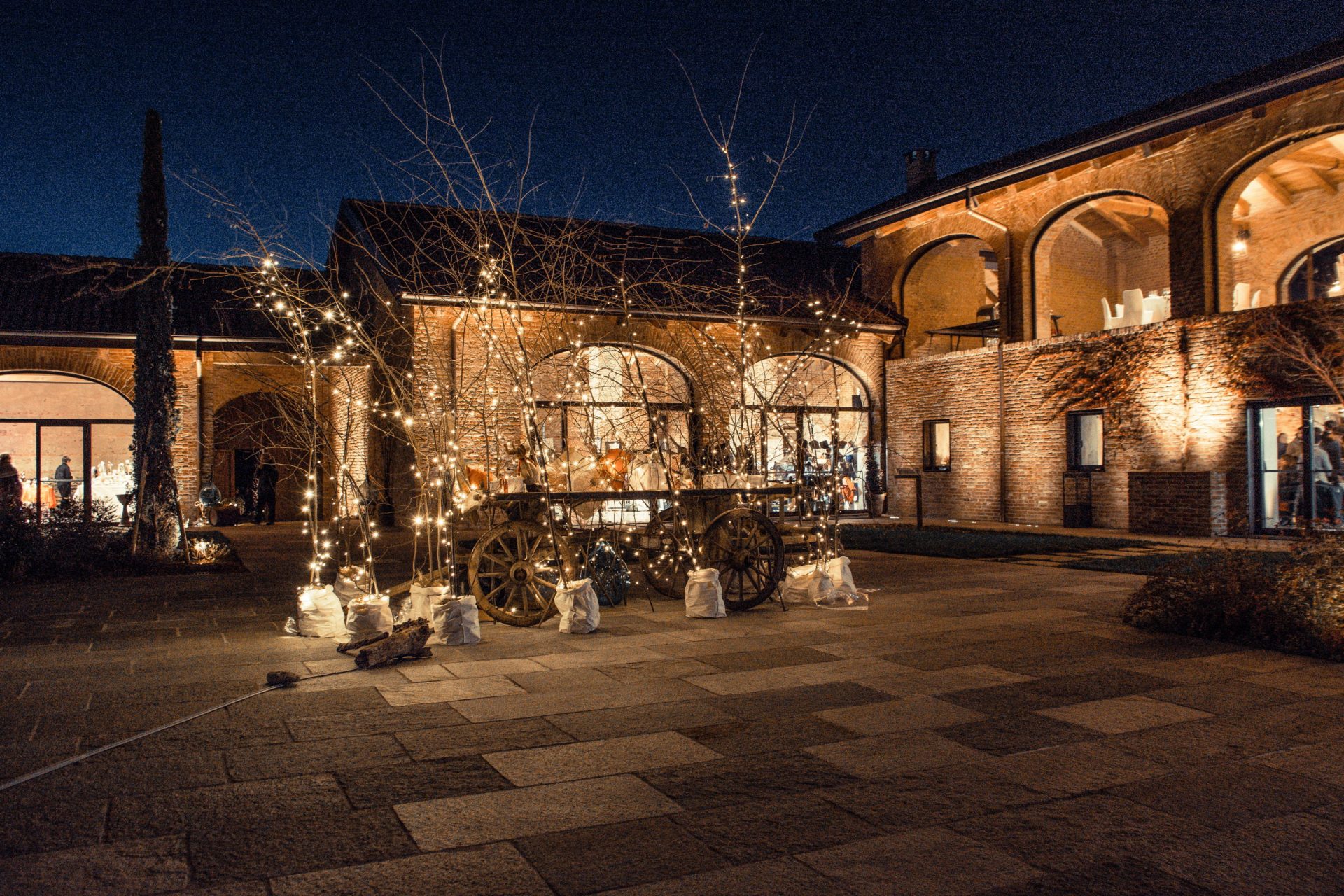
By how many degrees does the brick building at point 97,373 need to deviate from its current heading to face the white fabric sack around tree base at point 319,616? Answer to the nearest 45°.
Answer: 0° — it already faces it

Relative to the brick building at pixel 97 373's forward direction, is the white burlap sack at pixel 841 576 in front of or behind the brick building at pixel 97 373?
in front

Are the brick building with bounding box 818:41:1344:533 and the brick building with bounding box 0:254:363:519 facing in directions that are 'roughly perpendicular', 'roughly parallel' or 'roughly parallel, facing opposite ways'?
roughly perpendicular

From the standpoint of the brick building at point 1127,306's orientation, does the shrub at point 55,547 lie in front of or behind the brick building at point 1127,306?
in front

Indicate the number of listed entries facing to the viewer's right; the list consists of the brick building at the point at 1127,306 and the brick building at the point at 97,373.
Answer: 0

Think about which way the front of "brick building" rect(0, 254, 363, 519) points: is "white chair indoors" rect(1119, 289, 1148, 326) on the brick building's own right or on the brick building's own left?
on the brick building's own left

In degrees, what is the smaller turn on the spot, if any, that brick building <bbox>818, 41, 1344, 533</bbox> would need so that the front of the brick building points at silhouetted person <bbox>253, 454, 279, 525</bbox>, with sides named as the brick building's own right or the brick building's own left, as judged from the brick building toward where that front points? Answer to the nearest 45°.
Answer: approximately 45° to the brick building's own right

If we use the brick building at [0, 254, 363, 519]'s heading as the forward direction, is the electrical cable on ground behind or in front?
in front

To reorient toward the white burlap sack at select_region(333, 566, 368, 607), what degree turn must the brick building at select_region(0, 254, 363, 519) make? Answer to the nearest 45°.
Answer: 0° — it already faces it

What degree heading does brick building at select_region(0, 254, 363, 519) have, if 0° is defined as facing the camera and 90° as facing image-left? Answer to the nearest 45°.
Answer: approximately 0°

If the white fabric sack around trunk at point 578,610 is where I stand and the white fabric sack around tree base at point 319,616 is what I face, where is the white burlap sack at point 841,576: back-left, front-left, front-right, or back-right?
back-right

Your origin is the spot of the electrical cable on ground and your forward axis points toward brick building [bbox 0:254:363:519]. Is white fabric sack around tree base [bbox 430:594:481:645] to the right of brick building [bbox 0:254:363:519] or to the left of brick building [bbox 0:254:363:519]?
right

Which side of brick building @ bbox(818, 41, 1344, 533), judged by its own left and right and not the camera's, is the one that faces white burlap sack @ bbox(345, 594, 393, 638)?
front

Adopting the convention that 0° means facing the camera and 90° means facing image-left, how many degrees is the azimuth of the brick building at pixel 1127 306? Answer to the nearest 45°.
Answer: approximately 45°
